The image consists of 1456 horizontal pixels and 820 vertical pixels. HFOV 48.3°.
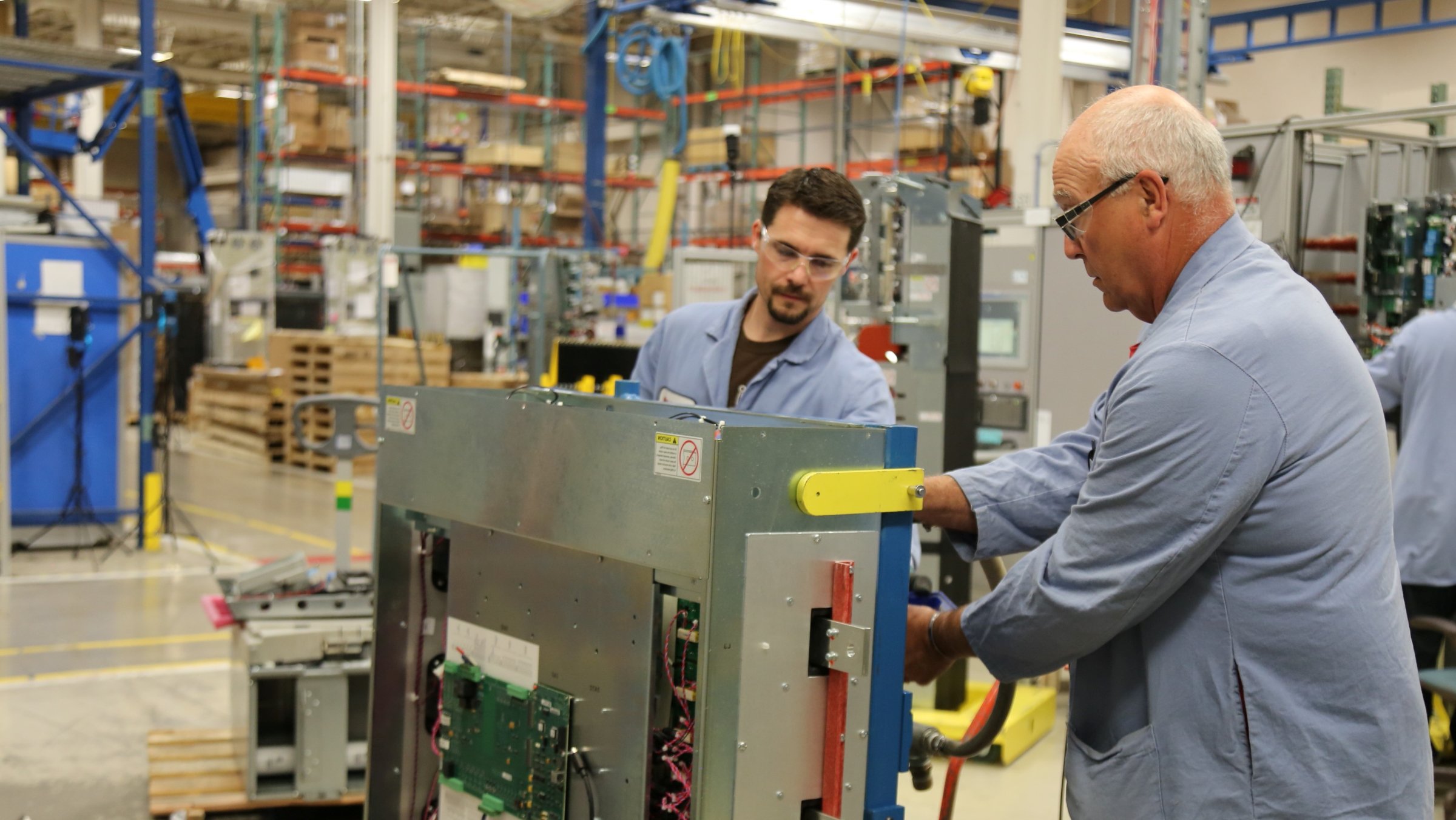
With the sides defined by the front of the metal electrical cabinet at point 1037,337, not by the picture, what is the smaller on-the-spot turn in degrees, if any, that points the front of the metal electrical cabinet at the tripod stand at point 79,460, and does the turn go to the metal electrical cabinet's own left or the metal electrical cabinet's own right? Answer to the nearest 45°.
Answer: approximately 45° to the metal electrical cabinet's own right

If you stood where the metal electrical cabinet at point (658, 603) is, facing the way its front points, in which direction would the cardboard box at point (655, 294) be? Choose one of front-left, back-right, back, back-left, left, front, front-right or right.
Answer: back-right

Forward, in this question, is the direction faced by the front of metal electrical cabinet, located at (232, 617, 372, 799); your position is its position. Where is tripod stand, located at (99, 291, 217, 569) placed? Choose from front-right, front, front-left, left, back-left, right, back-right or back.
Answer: back

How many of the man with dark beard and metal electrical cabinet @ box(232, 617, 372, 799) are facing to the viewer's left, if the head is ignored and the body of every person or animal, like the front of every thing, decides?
0

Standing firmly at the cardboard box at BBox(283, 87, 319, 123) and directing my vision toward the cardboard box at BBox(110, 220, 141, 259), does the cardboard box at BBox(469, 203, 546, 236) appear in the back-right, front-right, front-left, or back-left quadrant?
back-left

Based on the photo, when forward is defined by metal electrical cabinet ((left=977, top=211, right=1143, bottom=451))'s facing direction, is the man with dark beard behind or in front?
in front

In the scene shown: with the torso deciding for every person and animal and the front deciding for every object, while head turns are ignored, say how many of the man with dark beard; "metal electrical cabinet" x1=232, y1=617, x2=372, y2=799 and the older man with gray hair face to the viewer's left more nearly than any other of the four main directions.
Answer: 1

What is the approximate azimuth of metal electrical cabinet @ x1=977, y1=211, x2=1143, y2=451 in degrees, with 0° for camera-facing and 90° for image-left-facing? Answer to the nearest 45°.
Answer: approximately 45°

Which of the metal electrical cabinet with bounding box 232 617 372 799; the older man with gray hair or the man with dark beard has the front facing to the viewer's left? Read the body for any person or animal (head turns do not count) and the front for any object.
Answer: the older man with gray hair

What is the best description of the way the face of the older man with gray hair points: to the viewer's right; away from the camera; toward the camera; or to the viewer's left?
to the viewer's left

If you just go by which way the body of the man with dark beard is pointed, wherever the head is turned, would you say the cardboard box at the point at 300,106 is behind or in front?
behind

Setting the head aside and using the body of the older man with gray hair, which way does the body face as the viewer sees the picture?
to the viewer's left

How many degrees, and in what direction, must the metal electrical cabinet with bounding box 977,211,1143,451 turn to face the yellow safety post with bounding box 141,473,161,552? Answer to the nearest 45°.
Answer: approximately 45° to its right

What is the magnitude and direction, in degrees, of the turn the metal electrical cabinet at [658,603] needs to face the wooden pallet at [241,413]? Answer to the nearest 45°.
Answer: approximately 135° to its right

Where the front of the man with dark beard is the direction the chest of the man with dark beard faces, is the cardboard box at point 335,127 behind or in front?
behind

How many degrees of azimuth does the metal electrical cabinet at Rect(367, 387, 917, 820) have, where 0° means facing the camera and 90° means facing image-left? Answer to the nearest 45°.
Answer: approximately 45°
